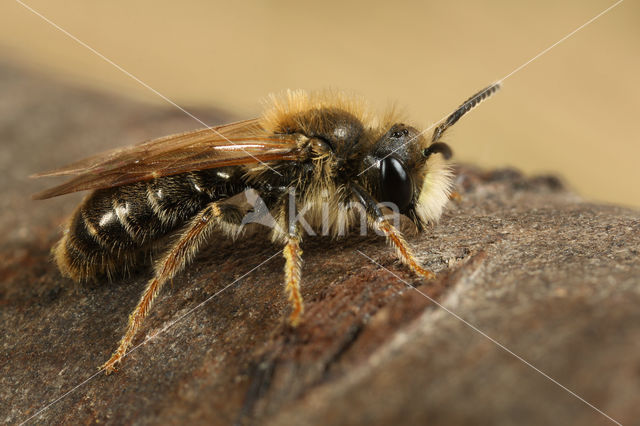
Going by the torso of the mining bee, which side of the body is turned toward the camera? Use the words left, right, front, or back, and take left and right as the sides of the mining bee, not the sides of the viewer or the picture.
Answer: right
